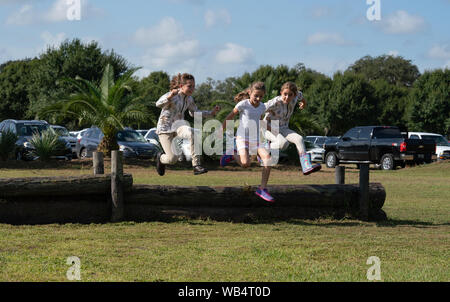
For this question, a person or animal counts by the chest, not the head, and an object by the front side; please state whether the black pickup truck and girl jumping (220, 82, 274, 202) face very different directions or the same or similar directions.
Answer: very different directions

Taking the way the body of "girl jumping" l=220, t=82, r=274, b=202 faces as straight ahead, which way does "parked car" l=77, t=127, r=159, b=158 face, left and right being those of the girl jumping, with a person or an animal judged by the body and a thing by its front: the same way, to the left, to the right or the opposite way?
the same way

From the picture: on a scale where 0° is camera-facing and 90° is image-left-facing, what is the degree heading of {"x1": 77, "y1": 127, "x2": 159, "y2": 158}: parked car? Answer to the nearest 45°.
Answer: approximately 315°

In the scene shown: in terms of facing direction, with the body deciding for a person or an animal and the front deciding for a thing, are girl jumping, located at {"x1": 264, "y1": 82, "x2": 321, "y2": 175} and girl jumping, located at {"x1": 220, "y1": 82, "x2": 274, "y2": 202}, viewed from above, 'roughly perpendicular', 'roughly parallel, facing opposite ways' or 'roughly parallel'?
roughly parallel

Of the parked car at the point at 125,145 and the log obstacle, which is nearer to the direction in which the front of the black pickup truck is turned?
the parked car

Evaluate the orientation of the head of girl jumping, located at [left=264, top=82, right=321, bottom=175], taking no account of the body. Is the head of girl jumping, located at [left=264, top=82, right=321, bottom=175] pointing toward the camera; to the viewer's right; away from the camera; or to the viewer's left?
toward the camera

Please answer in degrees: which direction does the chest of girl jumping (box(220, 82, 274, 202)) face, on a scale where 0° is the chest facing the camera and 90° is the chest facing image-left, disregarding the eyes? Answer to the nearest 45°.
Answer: approximately 315°

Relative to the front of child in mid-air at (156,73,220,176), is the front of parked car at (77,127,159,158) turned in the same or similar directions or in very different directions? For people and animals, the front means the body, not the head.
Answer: same or similar directions

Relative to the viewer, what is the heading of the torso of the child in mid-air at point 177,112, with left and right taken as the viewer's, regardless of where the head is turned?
facing the viewer and to the right of the viewer

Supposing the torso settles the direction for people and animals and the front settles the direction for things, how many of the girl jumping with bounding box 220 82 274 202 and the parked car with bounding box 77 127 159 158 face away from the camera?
0

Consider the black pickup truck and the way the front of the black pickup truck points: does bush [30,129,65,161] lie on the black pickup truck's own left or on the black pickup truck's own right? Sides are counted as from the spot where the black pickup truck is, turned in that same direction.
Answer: on the black pickup truck's own left

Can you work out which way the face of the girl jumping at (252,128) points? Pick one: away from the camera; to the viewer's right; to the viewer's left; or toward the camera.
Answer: toward the camera
